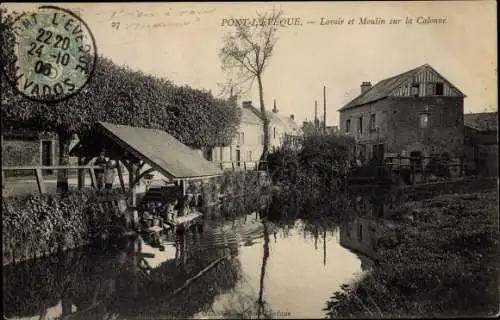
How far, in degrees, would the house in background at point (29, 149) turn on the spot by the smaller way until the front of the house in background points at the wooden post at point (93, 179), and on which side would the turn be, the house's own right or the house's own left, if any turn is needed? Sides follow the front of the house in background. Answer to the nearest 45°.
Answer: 0° — it already faces it

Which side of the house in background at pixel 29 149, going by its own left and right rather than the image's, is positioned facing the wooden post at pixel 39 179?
front

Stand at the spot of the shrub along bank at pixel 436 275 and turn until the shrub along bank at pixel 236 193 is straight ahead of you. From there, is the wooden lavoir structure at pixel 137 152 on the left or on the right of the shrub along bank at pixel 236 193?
left

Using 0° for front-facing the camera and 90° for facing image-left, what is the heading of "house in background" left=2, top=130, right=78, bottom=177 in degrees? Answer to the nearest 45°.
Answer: approximately 0°
